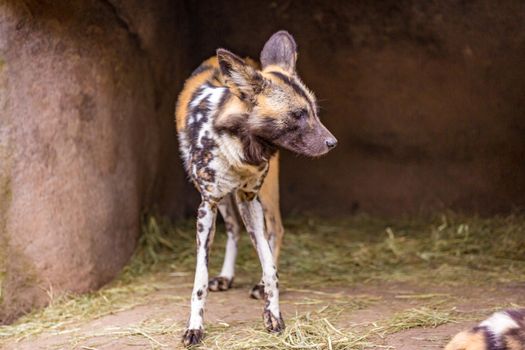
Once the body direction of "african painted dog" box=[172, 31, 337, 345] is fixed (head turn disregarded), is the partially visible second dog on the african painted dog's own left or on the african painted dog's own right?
on the african painted dog's own left

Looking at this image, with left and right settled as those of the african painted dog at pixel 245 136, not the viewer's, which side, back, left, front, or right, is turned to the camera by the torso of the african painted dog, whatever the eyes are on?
front
